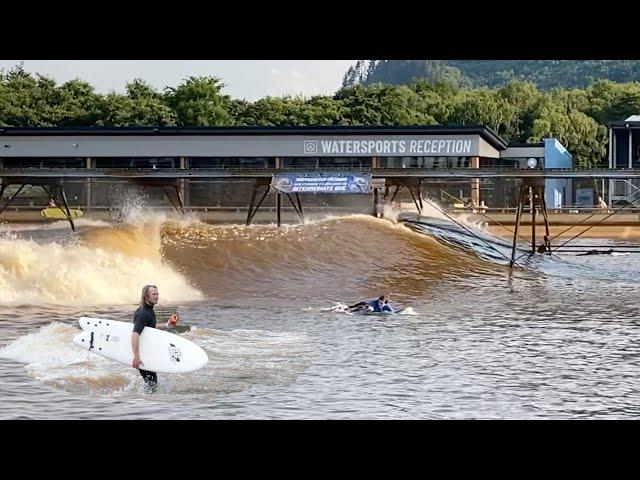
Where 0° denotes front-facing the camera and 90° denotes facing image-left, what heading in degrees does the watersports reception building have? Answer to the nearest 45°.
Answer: approximately 0°

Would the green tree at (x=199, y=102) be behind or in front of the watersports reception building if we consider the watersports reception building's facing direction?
behind

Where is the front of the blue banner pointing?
toward the camera

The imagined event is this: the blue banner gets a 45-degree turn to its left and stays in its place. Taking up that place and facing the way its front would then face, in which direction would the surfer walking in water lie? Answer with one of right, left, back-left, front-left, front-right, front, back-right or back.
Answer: front-right

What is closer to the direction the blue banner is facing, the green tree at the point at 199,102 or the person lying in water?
the person lying in water

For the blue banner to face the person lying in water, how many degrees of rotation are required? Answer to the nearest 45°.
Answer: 0° — it already faces them

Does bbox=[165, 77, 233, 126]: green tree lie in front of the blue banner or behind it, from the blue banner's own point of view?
behind

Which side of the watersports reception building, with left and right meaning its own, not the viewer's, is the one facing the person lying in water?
front

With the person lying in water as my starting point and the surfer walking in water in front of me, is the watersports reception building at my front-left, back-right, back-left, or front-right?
back-right

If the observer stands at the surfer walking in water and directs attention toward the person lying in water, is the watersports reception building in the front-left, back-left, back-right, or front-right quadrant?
front-left

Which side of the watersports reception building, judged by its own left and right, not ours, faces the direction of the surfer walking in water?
front

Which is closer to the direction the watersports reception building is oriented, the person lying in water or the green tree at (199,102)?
the person lying in water
